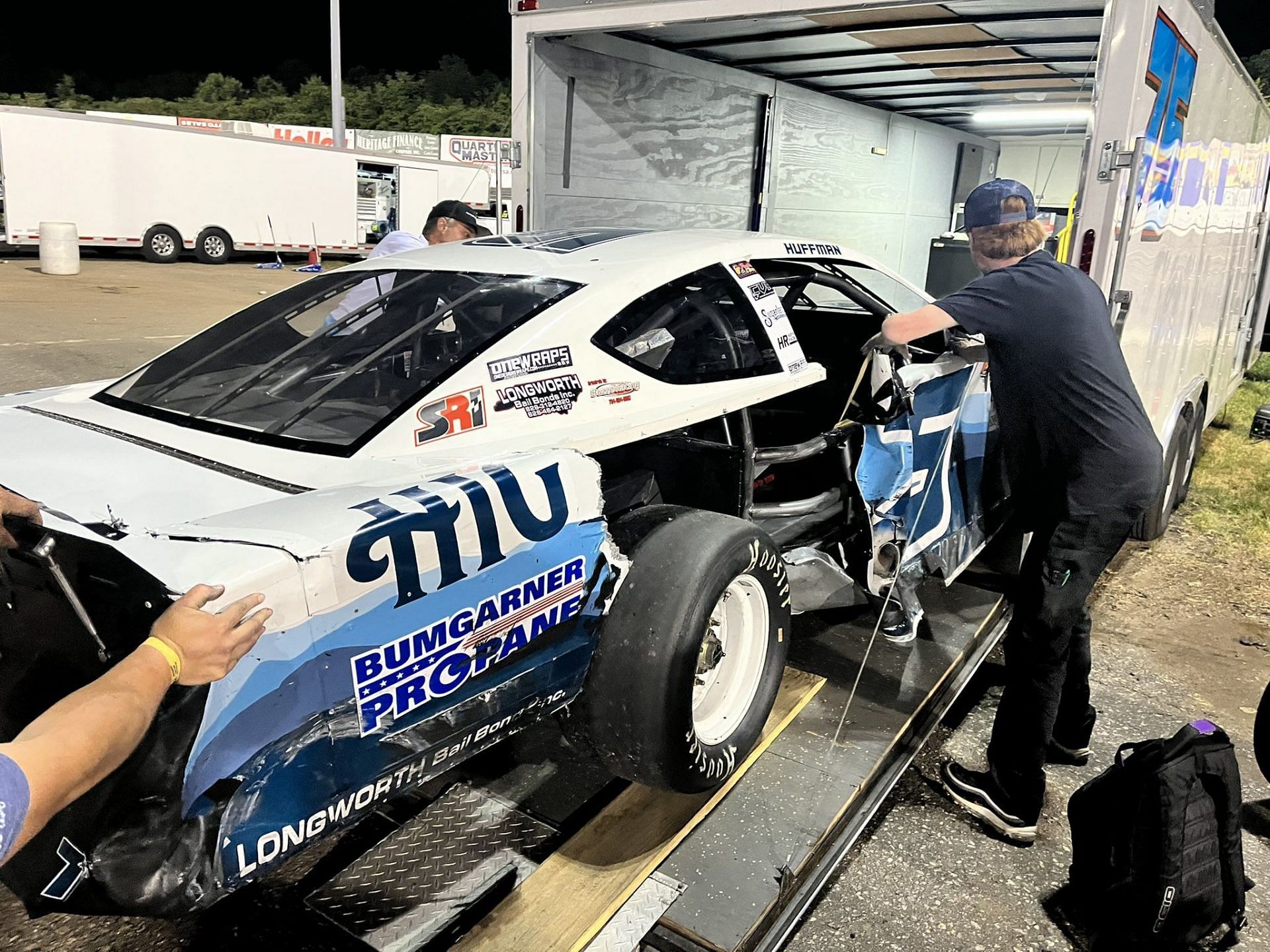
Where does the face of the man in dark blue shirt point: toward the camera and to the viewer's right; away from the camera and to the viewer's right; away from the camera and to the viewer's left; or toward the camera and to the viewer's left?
away from the camera and to the viewer's left

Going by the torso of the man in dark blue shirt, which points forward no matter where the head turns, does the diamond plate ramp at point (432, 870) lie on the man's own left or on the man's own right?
on the man's own left

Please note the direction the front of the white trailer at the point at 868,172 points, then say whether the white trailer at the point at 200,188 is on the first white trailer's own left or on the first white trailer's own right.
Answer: on the first white trailer's own left

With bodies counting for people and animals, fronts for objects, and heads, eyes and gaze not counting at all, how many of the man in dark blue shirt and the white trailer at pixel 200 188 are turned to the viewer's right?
1

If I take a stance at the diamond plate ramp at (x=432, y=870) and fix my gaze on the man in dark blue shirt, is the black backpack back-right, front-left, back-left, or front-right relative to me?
front-right

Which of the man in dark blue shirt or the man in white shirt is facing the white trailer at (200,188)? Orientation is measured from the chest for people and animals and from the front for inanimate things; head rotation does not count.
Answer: the man in dark blue shirt

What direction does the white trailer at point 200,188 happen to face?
to the viewer's right

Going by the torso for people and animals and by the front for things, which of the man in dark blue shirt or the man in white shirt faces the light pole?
the man in dark blue shirt

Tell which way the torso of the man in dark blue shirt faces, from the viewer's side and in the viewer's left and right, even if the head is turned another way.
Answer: facing away from the viewer and to the left of the viewer

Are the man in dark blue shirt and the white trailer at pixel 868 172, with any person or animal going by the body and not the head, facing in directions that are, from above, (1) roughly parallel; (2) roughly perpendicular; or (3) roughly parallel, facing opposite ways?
roughly perpendicular
